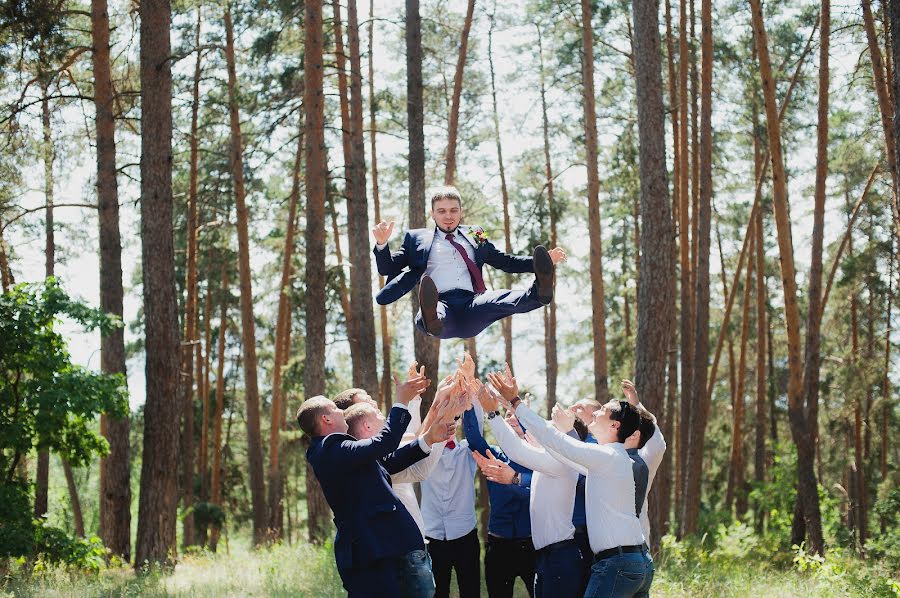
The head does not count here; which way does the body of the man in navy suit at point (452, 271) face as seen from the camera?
toward the camera

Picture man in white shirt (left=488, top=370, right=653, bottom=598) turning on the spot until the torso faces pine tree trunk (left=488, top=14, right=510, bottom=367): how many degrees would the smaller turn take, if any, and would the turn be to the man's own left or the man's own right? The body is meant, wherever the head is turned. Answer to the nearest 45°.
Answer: approximately 90° to the man's own right

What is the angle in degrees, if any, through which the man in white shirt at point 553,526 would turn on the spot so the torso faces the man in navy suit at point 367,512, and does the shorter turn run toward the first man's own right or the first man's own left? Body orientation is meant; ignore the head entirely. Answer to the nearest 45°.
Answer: approximately 45° to the first man's own left

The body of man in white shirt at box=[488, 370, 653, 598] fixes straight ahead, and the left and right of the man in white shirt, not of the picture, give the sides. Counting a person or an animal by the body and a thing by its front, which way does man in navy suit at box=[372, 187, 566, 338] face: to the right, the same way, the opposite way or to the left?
to the left

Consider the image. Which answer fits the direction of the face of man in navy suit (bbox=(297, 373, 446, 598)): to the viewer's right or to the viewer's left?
to the viewer's right

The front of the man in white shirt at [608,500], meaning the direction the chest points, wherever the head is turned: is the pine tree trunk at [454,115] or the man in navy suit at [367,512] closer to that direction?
the man in navy suit

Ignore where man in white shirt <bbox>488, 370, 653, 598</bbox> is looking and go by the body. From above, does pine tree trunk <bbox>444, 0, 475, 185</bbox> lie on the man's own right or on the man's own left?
on the man's own right

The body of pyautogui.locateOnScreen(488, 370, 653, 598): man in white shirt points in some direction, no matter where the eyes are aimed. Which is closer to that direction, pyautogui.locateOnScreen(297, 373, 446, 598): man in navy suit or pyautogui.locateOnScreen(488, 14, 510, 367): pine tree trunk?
the man in navy suit

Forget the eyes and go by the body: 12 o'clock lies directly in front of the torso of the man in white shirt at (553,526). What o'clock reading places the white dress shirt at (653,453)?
The white dress shirt is roughly at 5 o'clock from the man in white shirt.

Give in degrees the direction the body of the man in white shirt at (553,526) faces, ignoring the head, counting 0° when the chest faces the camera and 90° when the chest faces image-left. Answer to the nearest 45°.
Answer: approximately 90°

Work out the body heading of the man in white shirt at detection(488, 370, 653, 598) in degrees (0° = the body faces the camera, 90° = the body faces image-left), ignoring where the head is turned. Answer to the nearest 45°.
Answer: approximately 90°
